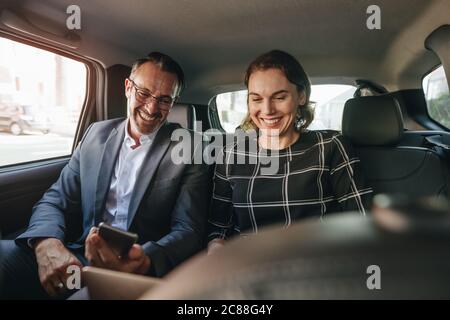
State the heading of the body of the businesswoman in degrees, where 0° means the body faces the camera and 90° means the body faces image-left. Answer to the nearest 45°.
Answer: approximately 0°

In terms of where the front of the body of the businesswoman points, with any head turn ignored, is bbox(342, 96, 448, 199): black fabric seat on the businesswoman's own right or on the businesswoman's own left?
on the businesswoman's own left
